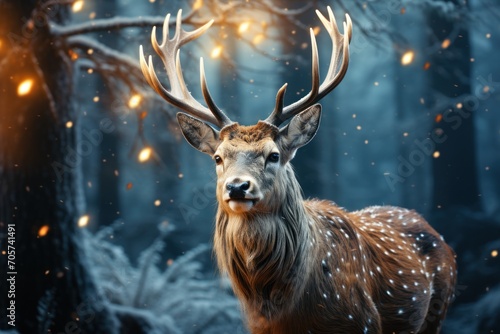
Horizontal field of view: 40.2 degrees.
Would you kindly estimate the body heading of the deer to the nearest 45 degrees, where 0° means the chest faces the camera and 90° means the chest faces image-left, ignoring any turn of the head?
approximately 45°

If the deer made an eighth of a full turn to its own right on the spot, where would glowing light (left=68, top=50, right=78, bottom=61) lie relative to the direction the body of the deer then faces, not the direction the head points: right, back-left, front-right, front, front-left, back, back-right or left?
front-right

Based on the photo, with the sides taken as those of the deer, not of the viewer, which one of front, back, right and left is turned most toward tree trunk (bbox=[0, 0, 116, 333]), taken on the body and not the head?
right

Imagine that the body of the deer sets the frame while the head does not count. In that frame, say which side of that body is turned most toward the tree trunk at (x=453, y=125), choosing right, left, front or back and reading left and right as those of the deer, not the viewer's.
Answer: back

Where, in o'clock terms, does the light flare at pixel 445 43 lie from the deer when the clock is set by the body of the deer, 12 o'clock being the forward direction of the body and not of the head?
The light flare is roughly at 6 o'clock from the deer.
